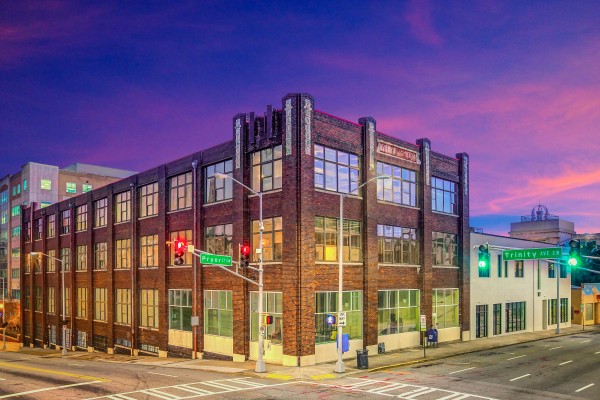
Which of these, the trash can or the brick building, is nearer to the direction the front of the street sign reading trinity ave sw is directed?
the trash can

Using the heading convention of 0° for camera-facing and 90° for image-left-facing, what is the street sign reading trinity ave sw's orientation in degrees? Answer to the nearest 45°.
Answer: approximately 0°

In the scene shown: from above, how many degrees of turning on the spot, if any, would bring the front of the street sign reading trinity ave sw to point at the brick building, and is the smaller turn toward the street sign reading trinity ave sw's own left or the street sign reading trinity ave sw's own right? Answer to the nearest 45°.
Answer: approximately 90° to the street sign reading trinity ave sw's own right

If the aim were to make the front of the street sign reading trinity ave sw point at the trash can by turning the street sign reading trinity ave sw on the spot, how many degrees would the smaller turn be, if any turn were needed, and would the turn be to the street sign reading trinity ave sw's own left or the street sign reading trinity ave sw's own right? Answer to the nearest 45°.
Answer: approximately 45° to the street sign reading trinity ave sw's own right
